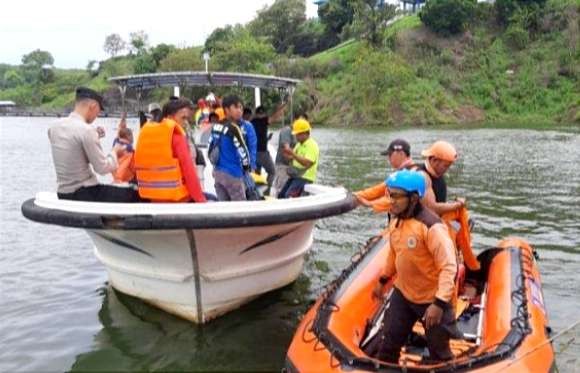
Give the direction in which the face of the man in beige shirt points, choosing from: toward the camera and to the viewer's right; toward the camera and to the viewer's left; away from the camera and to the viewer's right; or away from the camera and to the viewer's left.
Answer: away from the camera and to the viewer's right

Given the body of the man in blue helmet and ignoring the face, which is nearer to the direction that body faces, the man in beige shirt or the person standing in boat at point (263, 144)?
the man in beige shirt

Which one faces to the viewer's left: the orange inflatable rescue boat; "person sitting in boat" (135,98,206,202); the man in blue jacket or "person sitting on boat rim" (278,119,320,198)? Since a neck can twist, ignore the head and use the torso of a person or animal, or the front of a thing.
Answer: the person sitting on boat rim

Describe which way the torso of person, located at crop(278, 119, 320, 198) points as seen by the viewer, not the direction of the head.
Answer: to the viewer's left

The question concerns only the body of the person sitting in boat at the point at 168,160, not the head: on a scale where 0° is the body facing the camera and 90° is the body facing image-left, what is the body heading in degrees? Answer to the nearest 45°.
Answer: approximately 225°

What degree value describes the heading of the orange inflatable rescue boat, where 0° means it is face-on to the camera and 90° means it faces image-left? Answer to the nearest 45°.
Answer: approximately 0°

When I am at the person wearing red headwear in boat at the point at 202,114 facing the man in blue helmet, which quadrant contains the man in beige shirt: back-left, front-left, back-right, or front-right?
front-right

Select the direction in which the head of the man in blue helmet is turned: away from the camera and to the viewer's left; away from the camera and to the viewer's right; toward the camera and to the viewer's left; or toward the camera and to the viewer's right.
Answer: toward the camera and to the viewer's left

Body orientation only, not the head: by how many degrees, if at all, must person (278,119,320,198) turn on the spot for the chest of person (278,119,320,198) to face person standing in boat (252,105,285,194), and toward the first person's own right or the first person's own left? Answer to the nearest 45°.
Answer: approximately 45° to the first person's own right

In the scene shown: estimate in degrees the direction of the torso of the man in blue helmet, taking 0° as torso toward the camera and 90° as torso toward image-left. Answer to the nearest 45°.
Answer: approximately 45°
